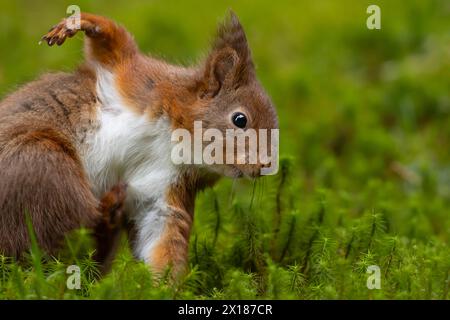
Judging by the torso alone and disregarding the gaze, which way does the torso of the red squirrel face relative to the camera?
to the viewer's right
